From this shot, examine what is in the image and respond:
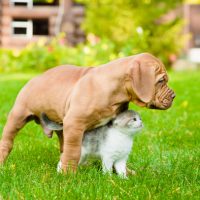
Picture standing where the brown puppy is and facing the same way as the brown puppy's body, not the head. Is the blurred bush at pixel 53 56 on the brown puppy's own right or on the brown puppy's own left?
on the brown puppy's own left

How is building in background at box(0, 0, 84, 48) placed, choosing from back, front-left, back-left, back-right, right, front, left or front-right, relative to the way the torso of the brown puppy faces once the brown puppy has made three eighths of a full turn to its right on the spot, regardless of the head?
back-right

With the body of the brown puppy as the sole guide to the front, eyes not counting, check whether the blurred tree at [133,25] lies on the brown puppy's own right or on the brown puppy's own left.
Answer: on the brown puppy's own left

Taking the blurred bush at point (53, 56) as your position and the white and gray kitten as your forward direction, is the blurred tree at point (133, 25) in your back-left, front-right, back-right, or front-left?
back-left

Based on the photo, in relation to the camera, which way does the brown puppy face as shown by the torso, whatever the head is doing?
to the viewer's right
